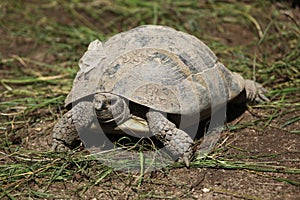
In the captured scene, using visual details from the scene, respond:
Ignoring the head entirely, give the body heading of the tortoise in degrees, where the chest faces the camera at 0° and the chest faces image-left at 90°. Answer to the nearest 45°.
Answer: approximately 45°
